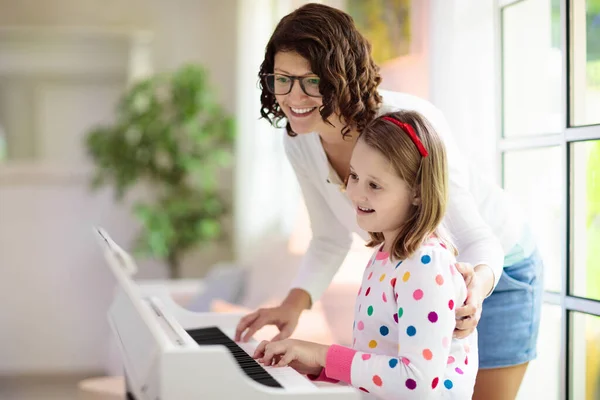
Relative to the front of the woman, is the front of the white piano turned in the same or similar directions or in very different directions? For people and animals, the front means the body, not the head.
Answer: very different directions

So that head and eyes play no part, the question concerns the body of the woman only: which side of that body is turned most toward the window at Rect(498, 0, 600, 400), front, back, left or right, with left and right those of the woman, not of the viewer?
back

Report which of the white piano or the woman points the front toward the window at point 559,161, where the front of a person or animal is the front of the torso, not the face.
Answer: the white piano

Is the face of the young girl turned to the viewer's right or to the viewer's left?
to the viewer's left

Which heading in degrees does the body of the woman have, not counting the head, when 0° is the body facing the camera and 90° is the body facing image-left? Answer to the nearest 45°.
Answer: approximately 45°

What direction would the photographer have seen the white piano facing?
facing away from the viewer and to the right of the viewer

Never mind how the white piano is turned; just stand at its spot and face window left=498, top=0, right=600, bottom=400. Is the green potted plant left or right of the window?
left
